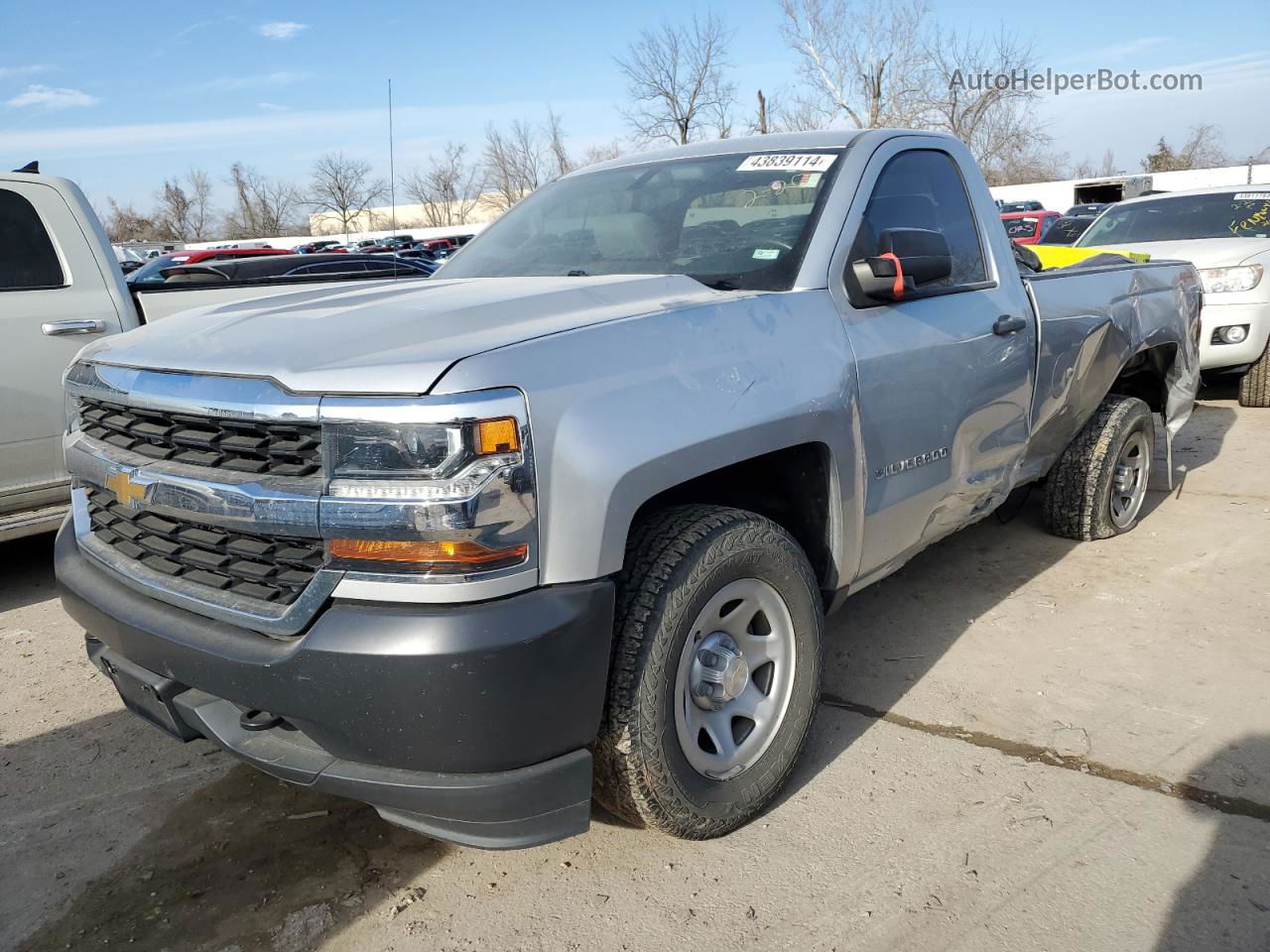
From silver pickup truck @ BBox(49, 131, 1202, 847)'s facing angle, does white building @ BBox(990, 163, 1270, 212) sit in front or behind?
behind

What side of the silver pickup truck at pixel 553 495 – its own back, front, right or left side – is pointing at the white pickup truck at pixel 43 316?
right

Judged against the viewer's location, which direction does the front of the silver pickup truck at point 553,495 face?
facing the viewer and to the left of the viewer
